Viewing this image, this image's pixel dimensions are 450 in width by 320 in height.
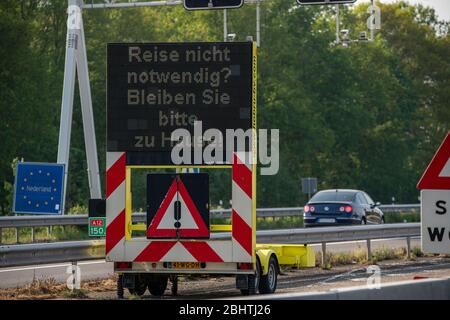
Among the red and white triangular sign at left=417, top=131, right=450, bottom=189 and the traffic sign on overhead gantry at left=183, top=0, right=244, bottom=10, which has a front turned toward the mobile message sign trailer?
the traffic sign on overhead gantry

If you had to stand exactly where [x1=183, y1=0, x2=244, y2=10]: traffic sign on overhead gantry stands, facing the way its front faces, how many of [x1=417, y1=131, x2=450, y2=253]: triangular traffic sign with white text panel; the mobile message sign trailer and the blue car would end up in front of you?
2

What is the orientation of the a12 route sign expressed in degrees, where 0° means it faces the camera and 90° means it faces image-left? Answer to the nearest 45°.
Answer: approximately 0°

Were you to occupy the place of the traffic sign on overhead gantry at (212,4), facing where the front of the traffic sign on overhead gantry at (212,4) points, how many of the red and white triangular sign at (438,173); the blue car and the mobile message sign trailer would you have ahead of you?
2

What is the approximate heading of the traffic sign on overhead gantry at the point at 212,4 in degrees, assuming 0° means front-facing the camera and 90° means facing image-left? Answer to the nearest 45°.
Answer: approximately 0°
